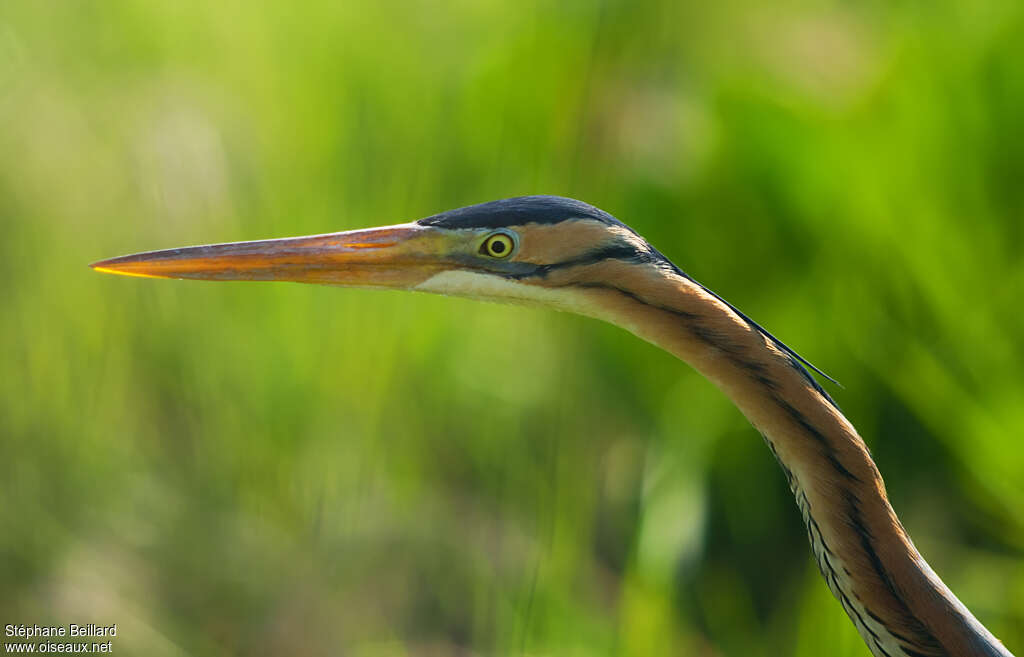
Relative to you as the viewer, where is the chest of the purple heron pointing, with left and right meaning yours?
facing to the left of the viewer
